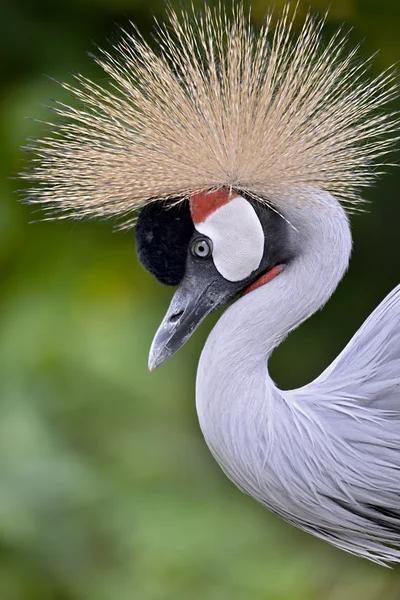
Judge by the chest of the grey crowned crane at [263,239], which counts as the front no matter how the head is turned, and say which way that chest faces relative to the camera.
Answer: to the viewer's left
